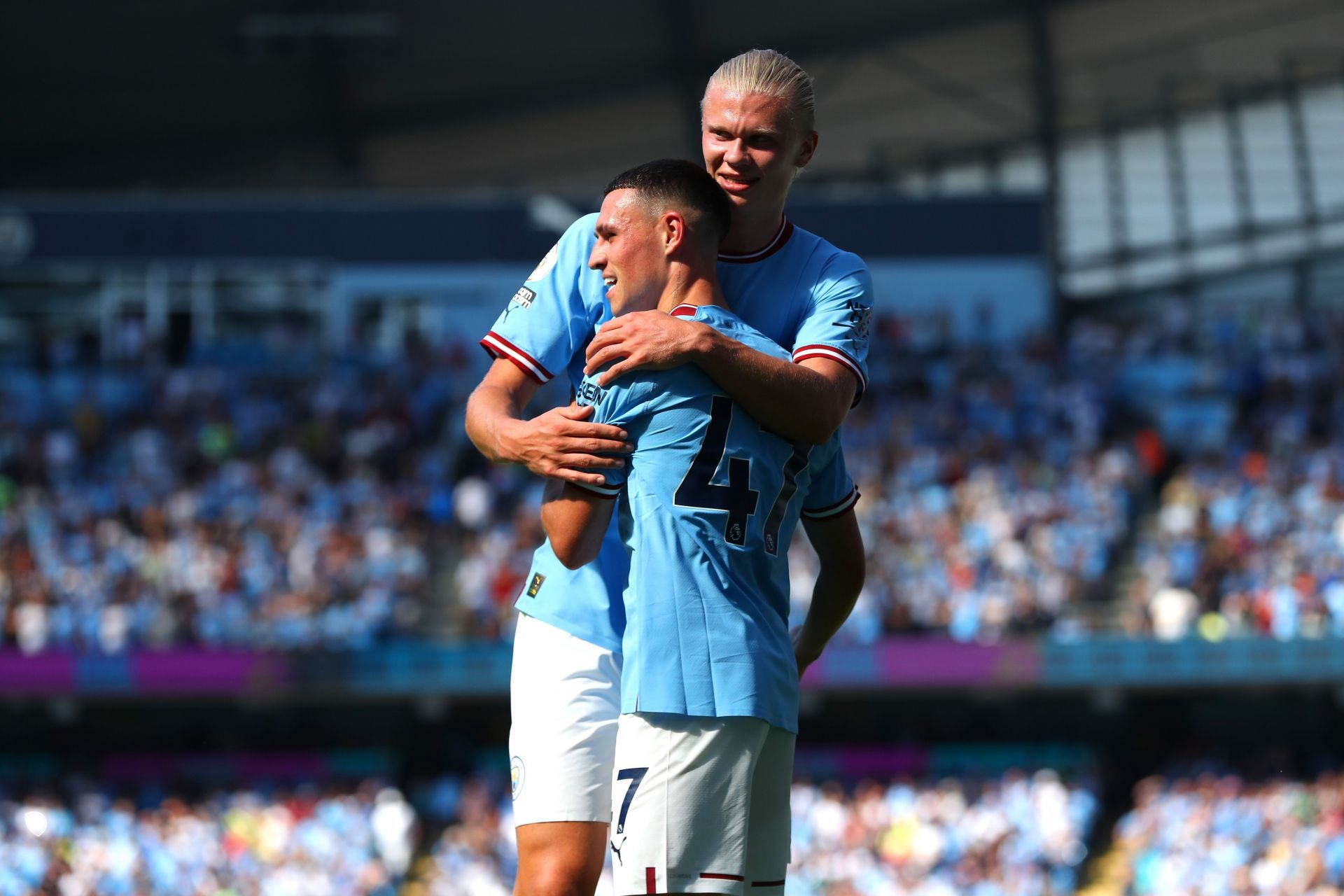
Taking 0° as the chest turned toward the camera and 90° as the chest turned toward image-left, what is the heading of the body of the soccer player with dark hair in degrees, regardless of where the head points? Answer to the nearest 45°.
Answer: approximately 135°

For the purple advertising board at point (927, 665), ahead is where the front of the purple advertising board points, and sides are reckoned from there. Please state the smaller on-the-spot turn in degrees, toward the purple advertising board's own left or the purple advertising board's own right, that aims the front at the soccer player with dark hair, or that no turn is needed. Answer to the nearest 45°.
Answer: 0° — it already faces them

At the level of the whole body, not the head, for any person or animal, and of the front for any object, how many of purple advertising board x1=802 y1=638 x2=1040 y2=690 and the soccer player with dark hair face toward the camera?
1

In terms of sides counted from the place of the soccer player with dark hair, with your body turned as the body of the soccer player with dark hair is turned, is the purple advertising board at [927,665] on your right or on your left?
on your right

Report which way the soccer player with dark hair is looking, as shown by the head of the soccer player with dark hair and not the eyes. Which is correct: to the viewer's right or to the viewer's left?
to the viewer's left

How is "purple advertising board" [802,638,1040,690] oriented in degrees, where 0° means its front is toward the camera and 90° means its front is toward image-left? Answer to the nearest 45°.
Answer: approximately 0°
